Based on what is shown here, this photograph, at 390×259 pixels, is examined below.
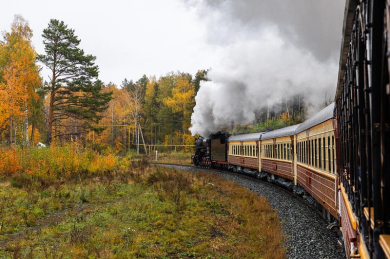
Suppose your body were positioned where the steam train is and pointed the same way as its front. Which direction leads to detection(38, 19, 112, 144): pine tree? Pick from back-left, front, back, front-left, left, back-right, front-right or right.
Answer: front

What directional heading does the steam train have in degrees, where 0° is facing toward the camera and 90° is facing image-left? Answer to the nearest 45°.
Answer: approximately 135°
